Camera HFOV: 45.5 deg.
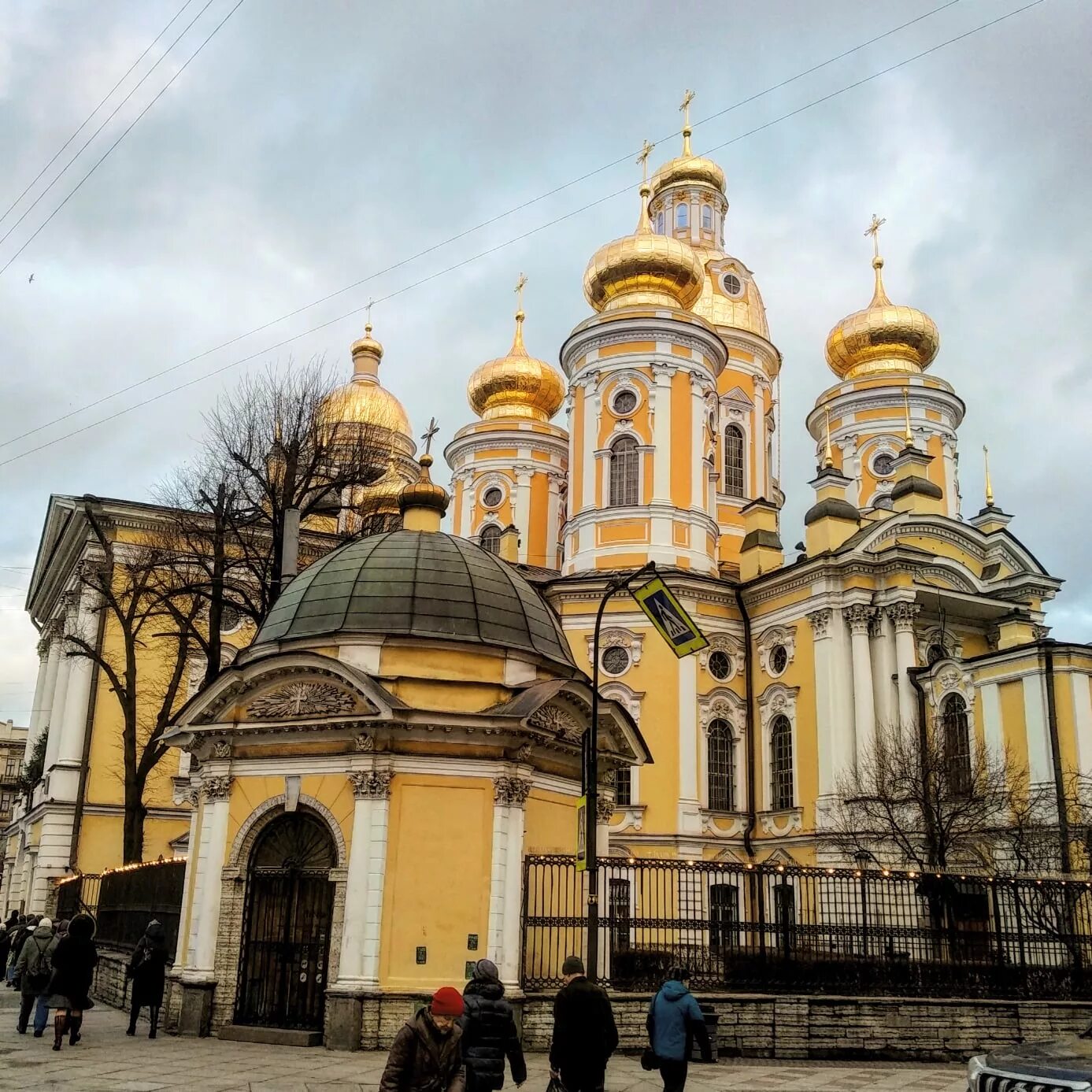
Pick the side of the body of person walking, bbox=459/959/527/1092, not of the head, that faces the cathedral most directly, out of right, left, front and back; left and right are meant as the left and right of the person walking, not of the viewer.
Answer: front

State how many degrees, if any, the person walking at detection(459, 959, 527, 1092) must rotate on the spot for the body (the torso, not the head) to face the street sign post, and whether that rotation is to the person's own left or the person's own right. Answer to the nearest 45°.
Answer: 0° — they already face it

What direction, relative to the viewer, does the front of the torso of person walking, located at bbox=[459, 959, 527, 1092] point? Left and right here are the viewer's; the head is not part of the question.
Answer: facing away from the viewer

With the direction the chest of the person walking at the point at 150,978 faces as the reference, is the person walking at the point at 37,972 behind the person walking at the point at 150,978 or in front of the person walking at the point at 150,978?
in front

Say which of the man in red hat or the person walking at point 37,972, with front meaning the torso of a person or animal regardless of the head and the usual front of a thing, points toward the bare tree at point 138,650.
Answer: the person walking

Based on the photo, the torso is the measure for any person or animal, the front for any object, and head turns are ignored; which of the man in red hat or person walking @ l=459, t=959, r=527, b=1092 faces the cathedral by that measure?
the person walking

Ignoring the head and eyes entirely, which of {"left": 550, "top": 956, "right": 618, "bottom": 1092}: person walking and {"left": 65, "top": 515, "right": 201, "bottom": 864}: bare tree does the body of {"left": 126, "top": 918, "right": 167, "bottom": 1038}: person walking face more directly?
the bare tree

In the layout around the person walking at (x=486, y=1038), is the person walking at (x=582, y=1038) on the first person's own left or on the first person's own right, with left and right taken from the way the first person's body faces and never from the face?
on the first person's own right

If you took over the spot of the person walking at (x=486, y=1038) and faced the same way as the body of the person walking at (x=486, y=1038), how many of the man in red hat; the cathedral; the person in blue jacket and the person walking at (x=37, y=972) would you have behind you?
1

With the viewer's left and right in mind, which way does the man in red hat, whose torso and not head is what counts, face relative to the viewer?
facing the viewer and to the right of the viewer

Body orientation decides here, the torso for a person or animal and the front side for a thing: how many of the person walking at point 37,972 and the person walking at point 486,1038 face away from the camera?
2

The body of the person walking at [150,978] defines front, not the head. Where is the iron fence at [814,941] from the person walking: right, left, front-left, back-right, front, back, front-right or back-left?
back-right

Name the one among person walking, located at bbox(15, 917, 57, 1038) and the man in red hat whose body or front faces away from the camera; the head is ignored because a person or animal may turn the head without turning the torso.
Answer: the person walking

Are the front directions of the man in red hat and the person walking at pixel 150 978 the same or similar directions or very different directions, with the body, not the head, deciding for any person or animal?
very different directions

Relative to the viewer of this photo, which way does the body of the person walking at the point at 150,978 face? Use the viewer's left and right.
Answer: facing away from the viewer and to the left of the viewer

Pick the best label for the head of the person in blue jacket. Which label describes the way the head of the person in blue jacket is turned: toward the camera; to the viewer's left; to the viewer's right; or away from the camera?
away from the camera

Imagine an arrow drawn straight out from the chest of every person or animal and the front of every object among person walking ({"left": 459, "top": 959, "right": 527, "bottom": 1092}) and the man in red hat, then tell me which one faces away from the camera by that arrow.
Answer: the person walking
